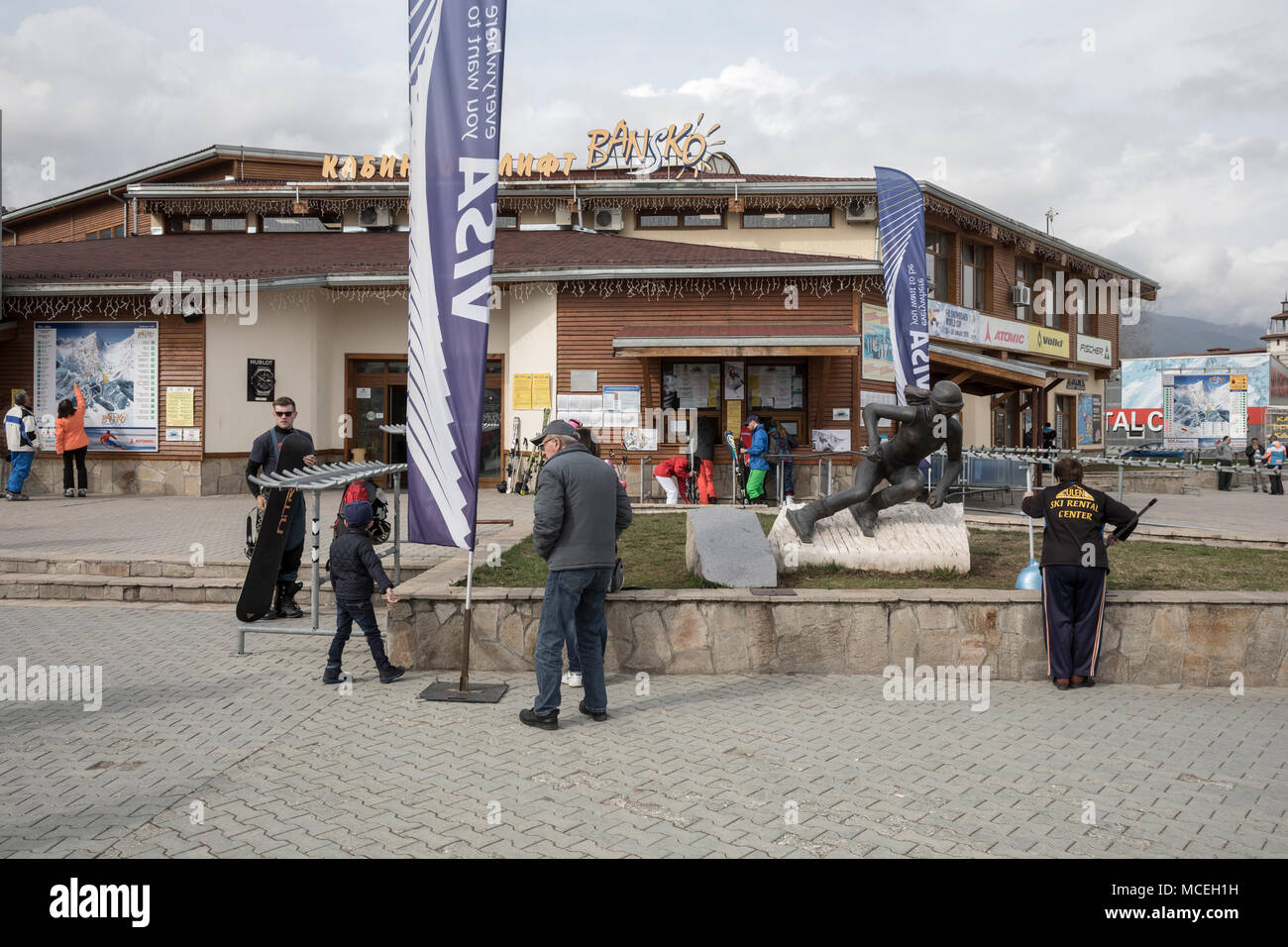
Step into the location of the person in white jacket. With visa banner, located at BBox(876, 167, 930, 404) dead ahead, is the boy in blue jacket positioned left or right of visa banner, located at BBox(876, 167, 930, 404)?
right

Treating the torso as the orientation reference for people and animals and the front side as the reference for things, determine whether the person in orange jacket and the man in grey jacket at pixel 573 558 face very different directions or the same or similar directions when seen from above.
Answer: same or similar directions

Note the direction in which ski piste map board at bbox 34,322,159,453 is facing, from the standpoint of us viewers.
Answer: facing the viewer

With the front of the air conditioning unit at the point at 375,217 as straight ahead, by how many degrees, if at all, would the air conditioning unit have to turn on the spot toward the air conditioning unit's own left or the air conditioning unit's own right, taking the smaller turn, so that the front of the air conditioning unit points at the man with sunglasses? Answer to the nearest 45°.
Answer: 0° — it already faces them

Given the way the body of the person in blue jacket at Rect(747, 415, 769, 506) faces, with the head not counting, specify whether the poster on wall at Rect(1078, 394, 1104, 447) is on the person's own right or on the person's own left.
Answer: on the person's own right

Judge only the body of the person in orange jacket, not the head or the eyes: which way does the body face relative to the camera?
away from the camera

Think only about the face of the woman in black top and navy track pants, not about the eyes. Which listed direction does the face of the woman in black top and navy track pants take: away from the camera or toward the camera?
away from the camera

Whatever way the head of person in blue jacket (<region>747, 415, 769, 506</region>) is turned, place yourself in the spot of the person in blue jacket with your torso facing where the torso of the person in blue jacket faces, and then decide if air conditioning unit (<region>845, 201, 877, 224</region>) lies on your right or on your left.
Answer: on your right

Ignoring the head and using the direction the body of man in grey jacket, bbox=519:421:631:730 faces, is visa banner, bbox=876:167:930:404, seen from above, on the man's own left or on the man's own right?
on the man's own right

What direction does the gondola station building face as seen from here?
toward the camera

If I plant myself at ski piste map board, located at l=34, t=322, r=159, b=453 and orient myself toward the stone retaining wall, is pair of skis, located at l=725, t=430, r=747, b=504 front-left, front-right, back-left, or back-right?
front-left

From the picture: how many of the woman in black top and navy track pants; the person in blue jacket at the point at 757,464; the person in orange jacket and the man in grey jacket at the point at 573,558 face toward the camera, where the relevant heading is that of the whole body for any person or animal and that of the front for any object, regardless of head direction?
0

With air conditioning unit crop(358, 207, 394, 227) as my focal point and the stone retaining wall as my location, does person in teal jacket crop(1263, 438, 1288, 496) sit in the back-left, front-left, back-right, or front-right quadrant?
front-right
